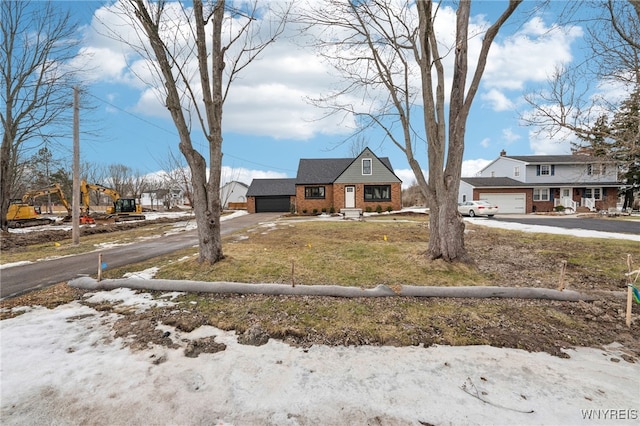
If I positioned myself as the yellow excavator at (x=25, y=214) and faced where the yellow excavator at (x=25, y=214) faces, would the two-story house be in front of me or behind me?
in front

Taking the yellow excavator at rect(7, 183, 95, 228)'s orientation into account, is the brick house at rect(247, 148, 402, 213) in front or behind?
in front

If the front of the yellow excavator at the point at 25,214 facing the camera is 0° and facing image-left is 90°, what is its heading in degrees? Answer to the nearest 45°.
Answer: approximately 270°

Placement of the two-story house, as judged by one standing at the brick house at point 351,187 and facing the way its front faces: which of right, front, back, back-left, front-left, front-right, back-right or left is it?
left

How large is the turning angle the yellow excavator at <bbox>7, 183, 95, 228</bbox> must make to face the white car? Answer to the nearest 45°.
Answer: approximately 45° to its right

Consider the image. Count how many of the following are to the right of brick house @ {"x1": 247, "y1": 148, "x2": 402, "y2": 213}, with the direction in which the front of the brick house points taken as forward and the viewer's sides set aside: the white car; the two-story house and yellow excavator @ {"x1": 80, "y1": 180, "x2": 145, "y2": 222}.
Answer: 1

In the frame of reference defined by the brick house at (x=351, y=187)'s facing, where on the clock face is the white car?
The white car is roughly at 10 o'clock from the brick house.

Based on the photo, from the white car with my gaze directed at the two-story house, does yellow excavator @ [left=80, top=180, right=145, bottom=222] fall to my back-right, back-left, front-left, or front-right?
back-left

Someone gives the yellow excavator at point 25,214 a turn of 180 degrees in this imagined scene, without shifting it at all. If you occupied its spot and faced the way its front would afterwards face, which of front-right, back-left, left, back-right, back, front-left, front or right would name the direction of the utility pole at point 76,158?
left

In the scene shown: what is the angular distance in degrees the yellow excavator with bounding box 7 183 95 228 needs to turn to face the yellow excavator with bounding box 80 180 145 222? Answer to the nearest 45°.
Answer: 0° — it already faces it

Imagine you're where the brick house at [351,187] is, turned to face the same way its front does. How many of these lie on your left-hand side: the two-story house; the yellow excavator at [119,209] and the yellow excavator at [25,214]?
1

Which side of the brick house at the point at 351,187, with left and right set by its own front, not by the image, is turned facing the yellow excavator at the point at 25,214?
right

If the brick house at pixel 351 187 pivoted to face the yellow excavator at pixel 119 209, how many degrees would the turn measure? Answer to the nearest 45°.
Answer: approximately 90° to its right

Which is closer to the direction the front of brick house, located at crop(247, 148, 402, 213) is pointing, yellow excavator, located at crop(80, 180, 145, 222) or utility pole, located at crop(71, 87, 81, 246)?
the utility pole

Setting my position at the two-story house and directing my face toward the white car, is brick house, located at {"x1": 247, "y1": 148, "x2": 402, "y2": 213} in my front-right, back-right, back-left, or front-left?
front-right

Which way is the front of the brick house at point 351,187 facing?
toward the camera

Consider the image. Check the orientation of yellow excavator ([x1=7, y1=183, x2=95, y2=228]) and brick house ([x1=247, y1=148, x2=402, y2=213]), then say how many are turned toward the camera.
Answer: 1
